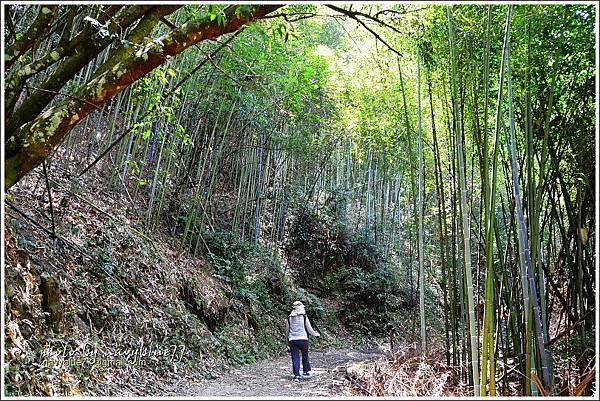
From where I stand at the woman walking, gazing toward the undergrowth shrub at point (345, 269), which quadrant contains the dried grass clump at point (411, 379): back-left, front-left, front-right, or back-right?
back-right

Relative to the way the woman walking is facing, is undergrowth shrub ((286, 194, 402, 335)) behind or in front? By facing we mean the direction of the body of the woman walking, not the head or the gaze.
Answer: in front

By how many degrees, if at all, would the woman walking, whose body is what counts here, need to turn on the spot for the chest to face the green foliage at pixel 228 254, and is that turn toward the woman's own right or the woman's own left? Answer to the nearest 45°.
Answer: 0° — they already face it

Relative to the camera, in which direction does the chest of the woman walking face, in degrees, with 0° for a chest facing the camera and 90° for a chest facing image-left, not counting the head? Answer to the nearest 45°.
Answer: approximately 180°

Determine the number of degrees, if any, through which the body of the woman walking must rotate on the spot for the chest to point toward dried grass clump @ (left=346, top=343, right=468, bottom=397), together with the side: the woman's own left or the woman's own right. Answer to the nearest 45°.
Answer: approximately 135° to the woman's own right

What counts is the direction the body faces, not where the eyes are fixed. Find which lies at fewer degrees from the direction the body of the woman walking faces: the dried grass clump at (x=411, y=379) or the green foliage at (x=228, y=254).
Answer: the green foliage
